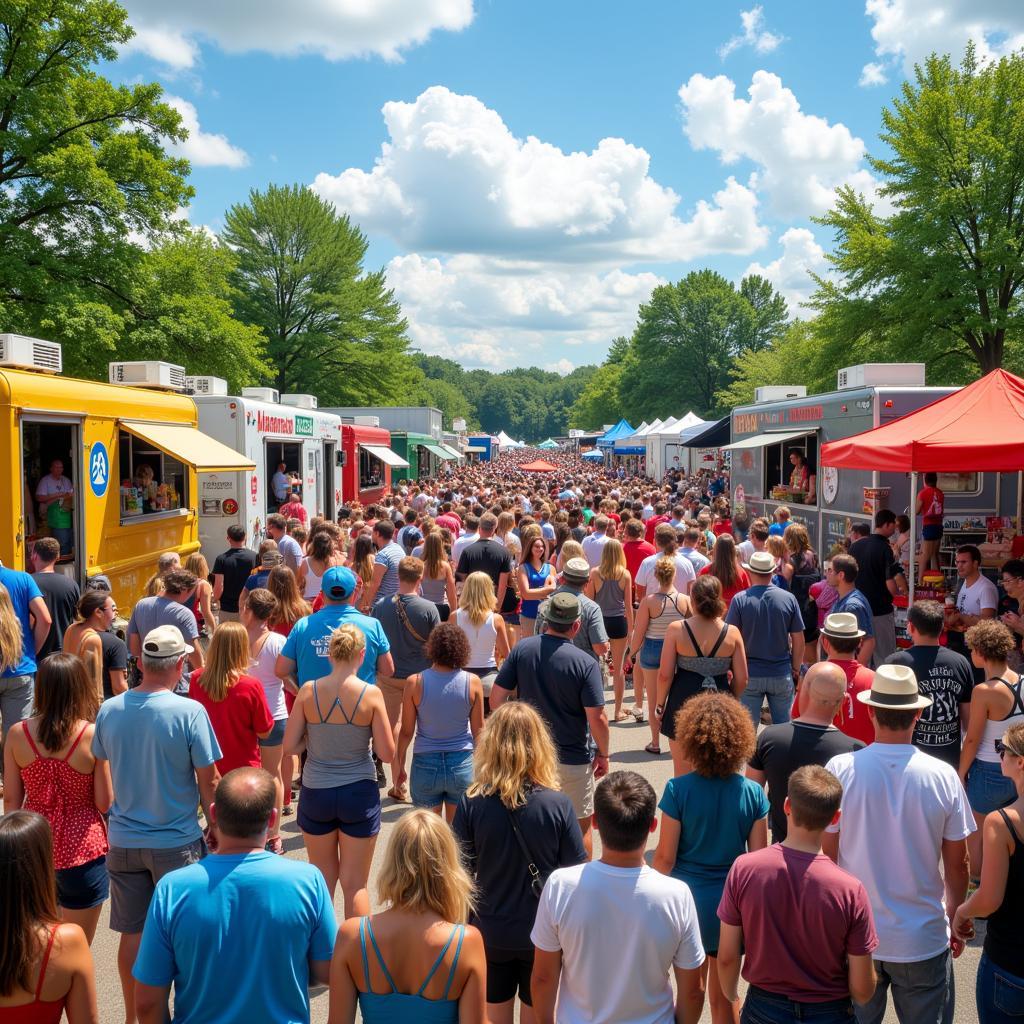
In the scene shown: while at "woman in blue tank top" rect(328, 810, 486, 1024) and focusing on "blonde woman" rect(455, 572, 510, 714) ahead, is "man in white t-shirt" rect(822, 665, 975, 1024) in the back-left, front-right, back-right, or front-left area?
front-right

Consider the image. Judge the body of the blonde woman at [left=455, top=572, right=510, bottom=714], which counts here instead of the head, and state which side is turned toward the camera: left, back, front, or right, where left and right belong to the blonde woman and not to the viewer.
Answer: back

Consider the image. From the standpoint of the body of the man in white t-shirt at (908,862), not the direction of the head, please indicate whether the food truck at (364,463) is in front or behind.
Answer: in front

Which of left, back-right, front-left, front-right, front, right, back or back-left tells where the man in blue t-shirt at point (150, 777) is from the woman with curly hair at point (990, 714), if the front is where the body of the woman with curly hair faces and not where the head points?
left

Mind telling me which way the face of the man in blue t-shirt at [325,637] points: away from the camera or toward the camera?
away from the camera

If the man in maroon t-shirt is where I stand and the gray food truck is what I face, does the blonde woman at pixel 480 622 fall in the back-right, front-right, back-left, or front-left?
front-left

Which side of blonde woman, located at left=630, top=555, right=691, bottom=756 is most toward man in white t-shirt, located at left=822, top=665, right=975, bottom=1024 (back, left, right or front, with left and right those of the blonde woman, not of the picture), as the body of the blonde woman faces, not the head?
back

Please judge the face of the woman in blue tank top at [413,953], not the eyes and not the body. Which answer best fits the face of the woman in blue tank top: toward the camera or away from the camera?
away from the camera

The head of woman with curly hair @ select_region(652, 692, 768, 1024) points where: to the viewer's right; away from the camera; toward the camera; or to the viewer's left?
away from the camera

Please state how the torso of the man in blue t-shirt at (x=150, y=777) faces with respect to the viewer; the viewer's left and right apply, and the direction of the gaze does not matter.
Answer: facing away from the viewer

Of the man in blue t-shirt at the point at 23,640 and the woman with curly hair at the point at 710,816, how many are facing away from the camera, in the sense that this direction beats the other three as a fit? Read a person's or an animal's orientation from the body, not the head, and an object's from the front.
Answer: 2

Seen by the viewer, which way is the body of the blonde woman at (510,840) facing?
away from the camera

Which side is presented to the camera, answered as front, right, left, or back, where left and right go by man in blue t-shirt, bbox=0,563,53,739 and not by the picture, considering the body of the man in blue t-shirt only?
back

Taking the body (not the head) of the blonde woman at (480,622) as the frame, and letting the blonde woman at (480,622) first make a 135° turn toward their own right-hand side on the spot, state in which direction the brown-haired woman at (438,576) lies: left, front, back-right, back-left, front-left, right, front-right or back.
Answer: back-left

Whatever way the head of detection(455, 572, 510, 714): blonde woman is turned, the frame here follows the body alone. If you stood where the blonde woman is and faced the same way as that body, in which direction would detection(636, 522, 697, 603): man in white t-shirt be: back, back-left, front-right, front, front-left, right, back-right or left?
front-right

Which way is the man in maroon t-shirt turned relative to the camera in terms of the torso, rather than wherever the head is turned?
away from the camera

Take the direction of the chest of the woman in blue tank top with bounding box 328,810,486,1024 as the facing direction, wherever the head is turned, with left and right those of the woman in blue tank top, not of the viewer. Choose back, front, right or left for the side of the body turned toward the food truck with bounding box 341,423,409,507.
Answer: front

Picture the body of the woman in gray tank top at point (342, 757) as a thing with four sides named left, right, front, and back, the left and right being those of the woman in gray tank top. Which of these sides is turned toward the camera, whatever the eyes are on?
back

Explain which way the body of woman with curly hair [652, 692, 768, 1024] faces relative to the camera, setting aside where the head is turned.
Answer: away from the camera
